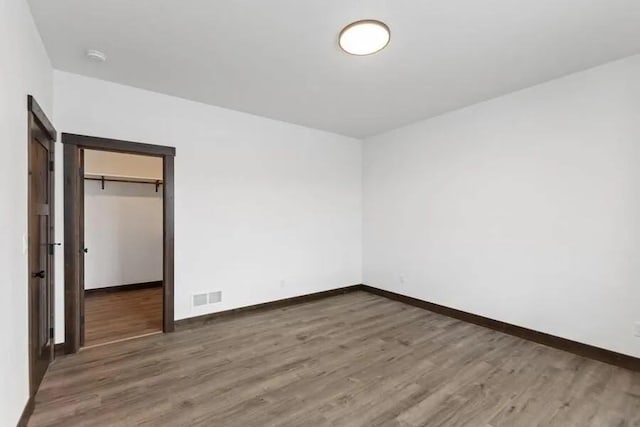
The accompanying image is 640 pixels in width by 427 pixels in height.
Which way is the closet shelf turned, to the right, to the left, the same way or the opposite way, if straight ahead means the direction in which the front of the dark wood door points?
to the right

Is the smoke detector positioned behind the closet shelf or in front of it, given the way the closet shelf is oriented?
in front

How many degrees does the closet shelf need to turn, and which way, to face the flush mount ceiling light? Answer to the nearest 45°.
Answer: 0° — it already faces it

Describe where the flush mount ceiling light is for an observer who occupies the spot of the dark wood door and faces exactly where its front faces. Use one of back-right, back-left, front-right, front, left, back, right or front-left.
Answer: front-right

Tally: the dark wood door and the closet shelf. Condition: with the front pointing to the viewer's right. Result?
1

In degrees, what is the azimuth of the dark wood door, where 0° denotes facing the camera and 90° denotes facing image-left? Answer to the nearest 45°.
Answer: approximately 270°

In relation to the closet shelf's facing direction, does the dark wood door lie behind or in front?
in front

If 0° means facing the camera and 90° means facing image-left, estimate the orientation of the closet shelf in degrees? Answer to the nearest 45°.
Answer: approximately 0°

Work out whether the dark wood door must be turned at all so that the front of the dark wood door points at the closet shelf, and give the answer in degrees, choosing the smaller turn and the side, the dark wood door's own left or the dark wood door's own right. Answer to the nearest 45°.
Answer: approximately 90° to the dark wood door's own left
